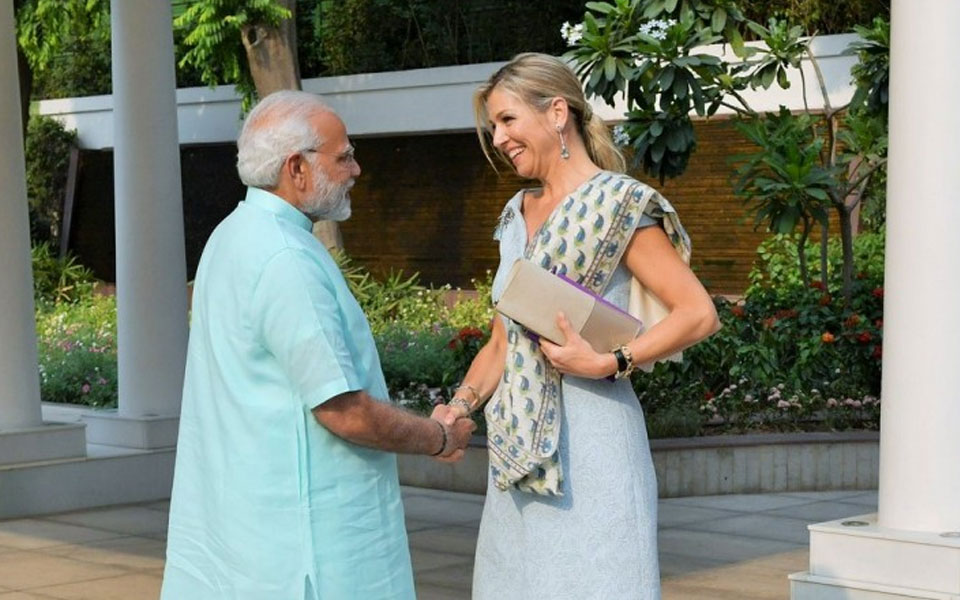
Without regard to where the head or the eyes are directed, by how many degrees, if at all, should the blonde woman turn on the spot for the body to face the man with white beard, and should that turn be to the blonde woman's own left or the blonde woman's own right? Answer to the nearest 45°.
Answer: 0° — they already face them

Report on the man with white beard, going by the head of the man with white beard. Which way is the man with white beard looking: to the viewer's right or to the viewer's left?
to the viewer's right

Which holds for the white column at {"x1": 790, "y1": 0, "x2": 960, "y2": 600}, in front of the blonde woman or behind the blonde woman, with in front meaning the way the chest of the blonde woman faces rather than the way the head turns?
behind

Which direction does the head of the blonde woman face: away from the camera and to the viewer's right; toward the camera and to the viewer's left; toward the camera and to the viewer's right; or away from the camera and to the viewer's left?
toward the camera and to the viewer's left

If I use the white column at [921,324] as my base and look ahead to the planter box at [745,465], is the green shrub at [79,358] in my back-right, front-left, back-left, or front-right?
front-left

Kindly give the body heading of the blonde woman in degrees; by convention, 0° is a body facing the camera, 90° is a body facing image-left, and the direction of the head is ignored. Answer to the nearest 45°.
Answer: approximately 45°

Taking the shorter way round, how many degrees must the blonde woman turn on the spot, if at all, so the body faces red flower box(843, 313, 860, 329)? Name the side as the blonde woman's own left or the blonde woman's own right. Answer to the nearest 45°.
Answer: approximately 135° to the blonde woman's own right

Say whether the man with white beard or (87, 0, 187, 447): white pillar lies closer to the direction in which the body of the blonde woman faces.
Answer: the man with white beard
